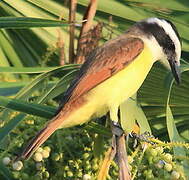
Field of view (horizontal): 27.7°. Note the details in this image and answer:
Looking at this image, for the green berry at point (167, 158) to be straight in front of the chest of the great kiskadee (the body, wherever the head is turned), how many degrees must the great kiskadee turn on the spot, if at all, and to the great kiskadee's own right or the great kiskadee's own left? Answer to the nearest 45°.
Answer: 0° — it already faces it

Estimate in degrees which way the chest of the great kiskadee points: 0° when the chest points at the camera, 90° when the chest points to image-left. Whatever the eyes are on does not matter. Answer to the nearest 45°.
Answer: approximately 270°

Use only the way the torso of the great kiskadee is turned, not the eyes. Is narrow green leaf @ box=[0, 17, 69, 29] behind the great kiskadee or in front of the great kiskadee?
behind
